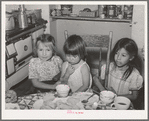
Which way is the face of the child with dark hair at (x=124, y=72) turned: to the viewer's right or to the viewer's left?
to the viewer's left

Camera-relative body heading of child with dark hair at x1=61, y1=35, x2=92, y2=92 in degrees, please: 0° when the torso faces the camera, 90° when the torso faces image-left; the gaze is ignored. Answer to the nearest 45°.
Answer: approximately 45°
